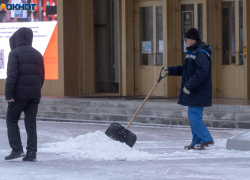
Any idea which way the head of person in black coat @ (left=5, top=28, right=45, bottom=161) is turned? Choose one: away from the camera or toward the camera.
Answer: away from the camera

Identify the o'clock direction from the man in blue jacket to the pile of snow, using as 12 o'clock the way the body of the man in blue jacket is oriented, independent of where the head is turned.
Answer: The pile of snow is roughly at 11 o'clock from the man in blue jacket.

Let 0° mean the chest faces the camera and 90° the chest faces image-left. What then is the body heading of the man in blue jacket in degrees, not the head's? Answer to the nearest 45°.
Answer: approximately 90°

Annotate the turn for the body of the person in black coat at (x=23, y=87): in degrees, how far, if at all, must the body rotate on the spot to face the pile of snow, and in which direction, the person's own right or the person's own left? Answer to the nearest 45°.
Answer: approximately 135° to the person's own right

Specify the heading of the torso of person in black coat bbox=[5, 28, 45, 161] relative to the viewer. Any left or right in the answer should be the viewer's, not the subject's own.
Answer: facing away from the viewer and to the left of the viewer

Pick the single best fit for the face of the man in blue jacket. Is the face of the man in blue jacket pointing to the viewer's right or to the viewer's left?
to the viewer's left

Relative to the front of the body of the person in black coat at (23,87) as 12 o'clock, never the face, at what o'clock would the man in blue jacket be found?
The man in blue jacket is roughly at 4 o'clock from the person in black coat.
